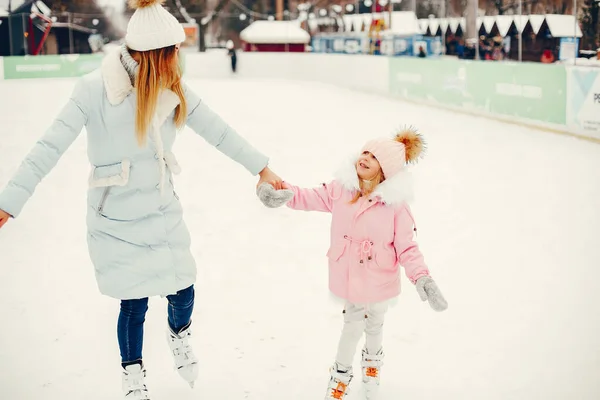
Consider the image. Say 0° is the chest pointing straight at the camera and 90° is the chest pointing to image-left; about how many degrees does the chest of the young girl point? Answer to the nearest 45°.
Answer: approximately 0°

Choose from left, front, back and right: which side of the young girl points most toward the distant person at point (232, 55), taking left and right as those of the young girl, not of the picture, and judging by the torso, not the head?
back

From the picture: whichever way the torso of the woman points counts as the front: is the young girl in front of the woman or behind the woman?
in front

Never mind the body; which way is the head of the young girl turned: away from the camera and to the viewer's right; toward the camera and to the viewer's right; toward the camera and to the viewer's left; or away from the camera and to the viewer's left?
toward the camera and to the viewer's left

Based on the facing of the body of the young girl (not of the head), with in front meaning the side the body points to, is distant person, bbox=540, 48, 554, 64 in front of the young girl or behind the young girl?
behind

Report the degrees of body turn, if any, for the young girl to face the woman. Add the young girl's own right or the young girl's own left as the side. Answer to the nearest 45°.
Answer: approximately 90° to the young girl's own right

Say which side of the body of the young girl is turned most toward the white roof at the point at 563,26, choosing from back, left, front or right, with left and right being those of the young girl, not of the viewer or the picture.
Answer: back
